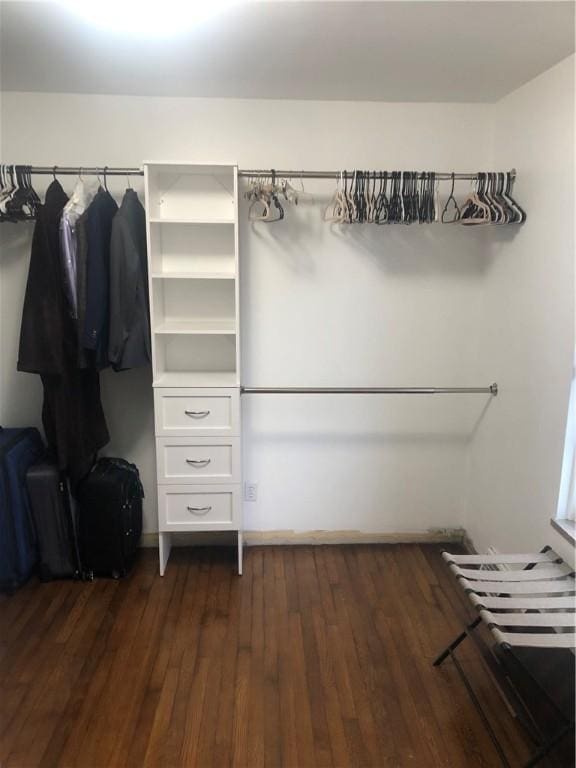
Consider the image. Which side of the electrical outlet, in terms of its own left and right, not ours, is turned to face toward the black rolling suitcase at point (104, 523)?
right

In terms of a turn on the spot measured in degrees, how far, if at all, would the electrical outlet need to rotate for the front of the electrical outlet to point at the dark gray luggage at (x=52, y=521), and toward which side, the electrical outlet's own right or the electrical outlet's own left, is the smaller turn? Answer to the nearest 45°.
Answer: approximately 90° to the electrical outlet's own right

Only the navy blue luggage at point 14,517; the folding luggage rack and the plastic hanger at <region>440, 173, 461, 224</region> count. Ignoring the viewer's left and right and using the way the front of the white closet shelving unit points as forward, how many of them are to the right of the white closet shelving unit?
1

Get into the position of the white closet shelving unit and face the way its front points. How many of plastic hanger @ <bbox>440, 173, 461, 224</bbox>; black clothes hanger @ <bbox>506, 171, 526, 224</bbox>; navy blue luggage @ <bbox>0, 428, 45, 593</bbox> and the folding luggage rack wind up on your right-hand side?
1

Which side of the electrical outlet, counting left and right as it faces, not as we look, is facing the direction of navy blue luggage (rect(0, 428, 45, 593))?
right

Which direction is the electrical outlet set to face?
toward the camera

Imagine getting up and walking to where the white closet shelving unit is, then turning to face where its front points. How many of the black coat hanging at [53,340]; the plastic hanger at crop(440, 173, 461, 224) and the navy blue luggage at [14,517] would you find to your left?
1

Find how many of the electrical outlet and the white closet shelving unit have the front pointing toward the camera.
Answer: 2

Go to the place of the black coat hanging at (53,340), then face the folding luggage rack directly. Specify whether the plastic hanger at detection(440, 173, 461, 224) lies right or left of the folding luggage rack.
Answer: left

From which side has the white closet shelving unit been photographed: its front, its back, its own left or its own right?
front

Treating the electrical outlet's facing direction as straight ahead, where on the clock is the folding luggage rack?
The folding luggage rack is roughly at 11 o'clock from the electrical outlet.
